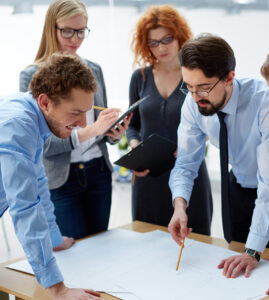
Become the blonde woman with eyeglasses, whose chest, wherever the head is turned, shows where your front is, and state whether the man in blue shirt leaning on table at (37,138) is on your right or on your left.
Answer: on your right

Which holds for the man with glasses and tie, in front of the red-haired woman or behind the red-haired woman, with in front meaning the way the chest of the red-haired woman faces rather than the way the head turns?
in front

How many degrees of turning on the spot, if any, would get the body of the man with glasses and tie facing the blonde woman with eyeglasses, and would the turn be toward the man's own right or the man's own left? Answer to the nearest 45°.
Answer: approximately 45° to the man's own right

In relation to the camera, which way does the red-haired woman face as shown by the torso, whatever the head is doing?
toward the camera

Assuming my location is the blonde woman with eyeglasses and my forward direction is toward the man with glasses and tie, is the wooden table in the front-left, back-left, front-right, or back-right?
front-right

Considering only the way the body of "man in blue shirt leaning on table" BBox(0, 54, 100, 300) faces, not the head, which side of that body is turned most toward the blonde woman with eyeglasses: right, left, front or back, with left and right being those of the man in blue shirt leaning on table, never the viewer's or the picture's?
left

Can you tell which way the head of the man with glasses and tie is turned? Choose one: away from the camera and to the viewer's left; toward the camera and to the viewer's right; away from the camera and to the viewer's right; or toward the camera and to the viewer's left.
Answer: toward the camera and to the viewer's left

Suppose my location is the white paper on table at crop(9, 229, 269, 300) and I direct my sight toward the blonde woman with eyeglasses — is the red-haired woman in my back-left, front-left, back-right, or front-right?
front-right

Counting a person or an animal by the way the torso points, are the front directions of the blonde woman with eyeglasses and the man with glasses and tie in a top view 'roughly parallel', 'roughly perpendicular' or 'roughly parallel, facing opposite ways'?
roughly perpendicular

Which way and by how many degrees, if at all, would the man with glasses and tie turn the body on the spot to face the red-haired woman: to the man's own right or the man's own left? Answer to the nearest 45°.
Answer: approximately 90° to the man's own right

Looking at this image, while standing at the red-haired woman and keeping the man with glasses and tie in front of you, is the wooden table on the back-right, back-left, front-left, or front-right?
front-right

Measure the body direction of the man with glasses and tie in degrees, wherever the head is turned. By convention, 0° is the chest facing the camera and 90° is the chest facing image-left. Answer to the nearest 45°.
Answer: approximately 45°

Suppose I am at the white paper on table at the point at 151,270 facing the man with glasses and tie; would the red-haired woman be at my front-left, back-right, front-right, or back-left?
front-left

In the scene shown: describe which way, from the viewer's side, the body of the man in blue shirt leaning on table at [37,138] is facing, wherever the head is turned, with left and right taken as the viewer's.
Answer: facing to the right of the viewer

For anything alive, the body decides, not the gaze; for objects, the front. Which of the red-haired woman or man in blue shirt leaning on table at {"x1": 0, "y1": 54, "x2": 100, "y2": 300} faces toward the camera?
the red-haired woman

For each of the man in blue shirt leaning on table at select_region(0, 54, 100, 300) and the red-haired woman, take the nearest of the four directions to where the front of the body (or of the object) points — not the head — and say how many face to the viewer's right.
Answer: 1
